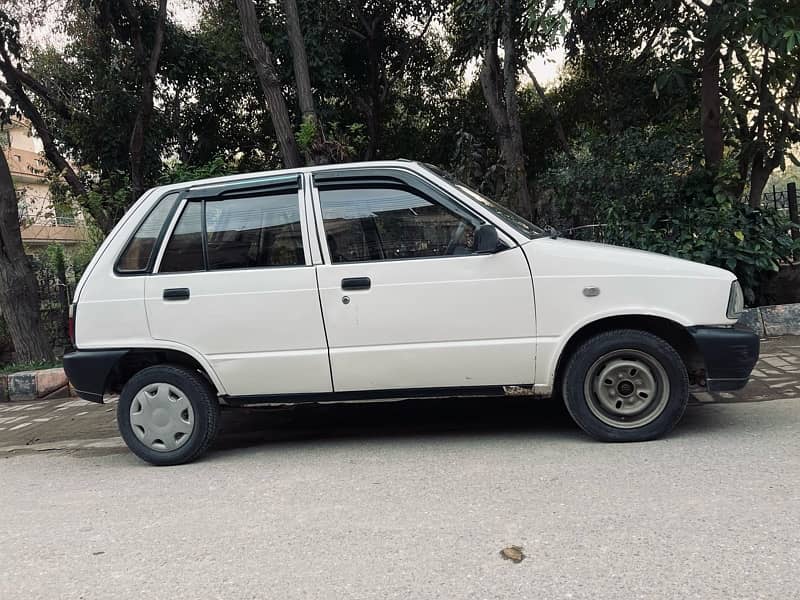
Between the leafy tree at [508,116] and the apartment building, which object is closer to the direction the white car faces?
the leafy tree

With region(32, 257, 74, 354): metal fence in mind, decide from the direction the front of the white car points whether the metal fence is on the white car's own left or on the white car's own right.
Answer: on the white car's own left

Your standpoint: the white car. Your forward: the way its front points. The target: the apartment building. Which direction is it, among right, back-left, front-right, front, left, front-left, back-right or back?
back-left

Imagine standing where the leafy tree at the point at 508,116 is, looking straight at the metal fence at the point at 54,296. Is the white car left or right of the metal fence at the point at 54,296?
left

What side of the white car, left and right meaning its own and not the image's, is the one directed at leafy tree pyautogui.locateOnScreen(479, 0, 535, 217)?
left

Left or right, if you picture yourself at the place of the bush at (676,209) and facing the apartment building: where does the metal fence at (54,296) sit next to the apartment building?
left

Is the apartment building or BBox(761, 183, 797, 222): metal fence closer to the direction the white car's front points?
the metal fence

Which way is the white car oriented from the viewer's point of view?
to the viewer's right
